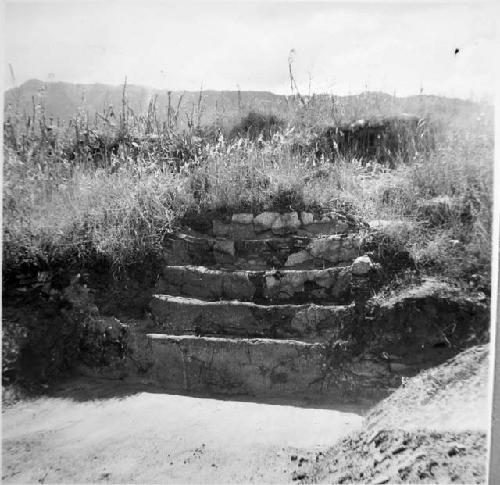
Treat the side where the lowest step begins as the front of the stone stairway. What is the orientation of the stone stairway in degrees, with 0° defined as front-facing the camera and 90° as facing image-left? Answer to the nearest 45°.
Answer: approximately 0°

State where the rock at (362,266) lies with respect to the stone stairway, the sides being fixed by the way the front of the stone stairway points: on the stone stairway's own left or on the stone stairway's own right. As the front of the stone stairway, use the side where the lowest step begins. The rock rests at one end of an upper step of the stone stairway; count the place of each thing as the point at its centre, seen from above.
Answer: on the stone stairway's own left
